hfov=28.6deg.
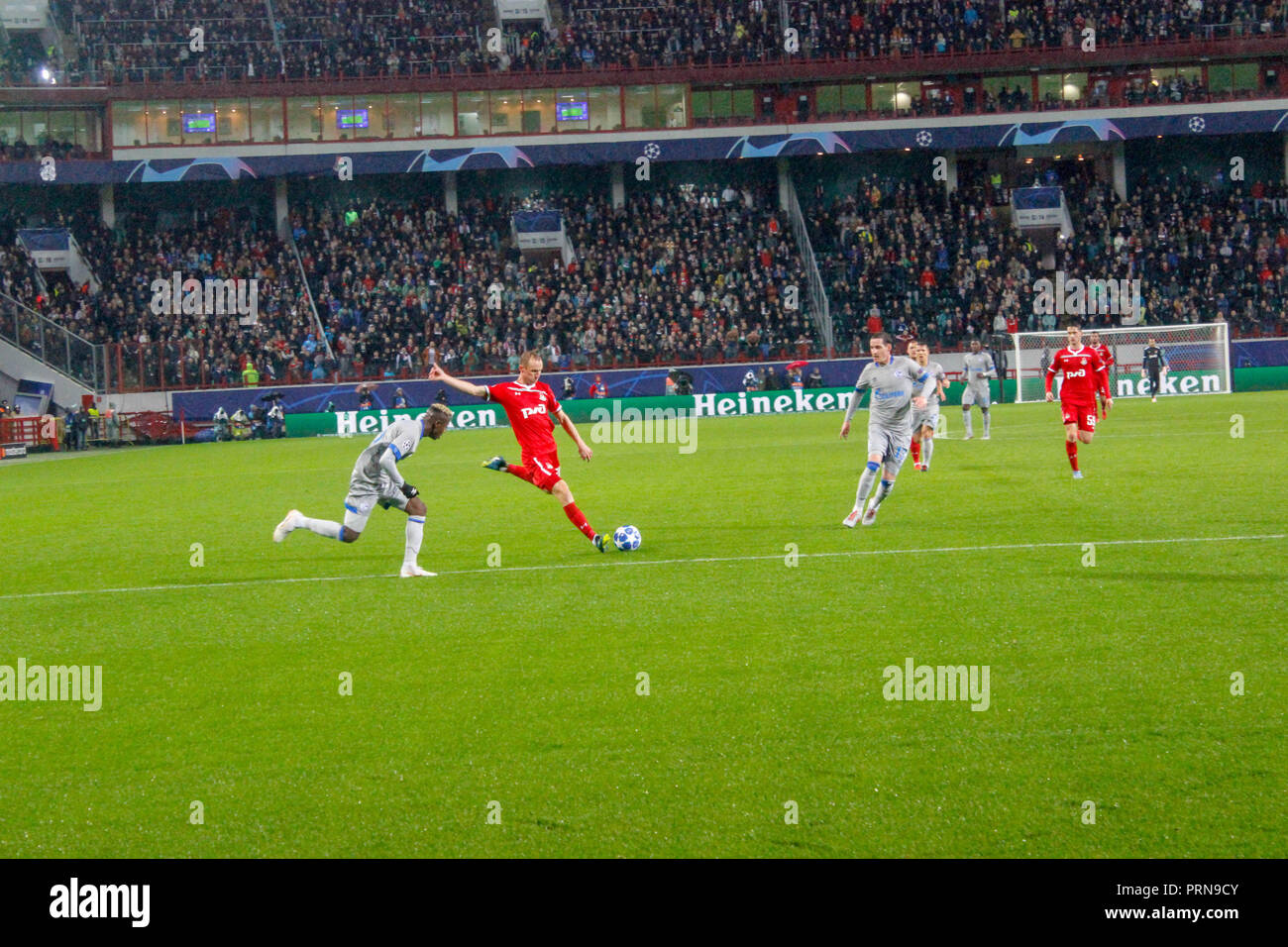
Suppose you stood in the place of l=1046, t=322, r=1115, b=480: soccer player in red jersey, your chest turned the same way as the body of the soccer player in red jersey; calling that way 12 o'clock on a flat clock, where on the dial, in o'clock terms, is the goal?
The goal is roughly at 6 o'clock from the soccer player in red jersey.

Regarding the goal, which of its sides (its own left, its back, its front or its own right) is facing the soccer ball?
front

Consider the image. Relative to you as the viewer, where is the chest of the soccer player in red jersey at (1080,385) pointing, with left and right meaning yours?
facing the viewer

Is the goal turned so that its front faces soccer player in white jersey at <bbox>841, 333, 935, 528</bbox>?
yes

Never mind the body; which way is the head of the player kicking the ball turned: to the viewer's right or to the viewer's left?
to the viewer's right

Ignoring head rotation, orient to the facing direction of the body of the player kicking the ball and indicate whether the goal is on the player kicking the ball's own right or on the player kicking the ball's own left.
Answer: on the player kicking the ball's own left

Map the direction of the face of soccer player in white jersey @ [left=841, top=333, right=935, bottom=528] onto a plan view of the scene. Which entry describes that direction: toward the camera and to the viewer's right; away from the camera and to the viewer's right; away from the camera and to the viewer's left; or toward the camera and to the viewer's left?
toward the camera and to the viewer's left

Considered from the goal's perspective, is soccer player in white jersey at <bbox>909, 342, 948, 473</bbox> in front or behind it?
in front

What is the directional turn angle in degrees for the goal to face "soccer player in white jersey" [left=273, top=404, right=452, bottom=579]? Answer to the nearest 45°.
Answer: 0° — it already faces them

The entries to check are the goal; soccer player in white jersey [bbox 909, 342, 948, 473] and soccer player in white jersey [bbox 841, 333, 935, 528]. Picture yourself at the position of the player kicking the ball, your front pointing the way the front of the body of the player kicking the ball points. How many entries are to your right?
0

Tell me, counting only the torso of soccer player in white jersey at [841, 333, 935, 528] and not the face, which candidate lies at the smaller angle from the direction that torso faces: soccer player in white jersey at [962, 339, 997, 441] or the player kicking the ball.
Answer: the player kicking the ball

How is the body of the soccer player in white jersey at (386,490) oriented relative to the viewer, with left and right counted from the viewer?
facing to the right of the viewer

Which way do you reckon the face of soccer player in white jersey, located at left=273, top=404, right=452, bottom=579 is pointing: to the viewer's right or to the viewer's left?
to the viewer's right

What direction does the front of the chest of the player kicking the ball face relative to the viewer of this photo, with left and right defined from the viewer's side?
facing the viewer and to the right of the viewer

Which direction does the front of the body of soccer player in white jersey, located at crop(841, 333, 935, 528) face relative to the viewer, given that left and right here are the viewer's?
facing the viewer and to the left of the viewer

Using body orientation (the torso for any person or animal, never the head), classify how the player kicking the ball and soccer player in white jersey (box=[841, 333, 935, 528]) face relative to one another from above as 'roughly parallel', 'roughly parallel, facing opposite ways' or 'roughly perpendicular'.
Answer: roughly perpendicular
